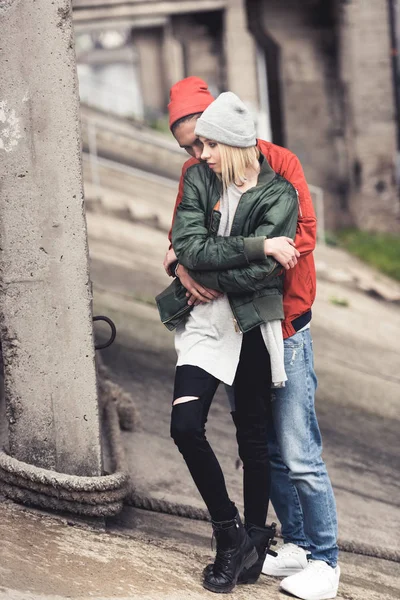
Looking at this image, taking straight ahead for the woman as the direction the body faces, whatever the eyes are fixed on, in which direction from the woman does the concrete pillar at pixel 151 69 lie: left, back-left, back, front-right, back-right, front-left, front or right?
back-right

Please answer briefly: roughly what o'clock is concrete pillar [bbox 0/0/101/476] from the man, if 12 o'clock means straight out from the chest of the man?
The concrete pillar is roughly at 2 o'clock from the man.

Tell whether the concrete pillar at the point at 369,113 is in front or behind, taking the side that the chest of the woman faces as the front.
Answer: behind

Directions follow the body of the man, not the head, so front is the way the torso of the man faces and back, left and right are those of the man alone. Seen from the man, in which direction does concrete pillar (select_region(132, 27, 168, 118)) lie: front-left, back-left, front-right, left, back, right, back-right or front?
back-right
